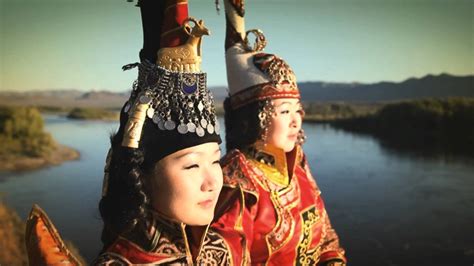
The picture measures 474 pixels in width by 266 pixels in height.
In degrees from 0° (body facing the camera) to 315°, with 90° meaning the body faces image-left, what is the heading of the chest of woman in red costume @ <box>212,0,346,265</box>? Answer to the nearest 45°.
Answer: approximately 315°

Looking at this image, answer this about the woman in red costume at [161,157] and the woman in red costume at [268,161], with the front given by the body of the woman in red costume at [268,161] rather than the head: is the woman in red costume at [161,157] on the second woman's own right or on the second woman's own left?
on the second woman's own right

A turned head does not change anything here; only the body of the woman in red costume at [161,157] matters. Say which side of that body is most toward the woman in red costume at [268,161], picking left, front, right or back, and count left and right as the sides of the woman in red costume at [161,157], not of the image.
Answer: left

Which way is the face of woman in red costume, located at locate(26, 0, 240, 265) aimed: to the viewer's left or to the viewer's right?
to the viewer's right
